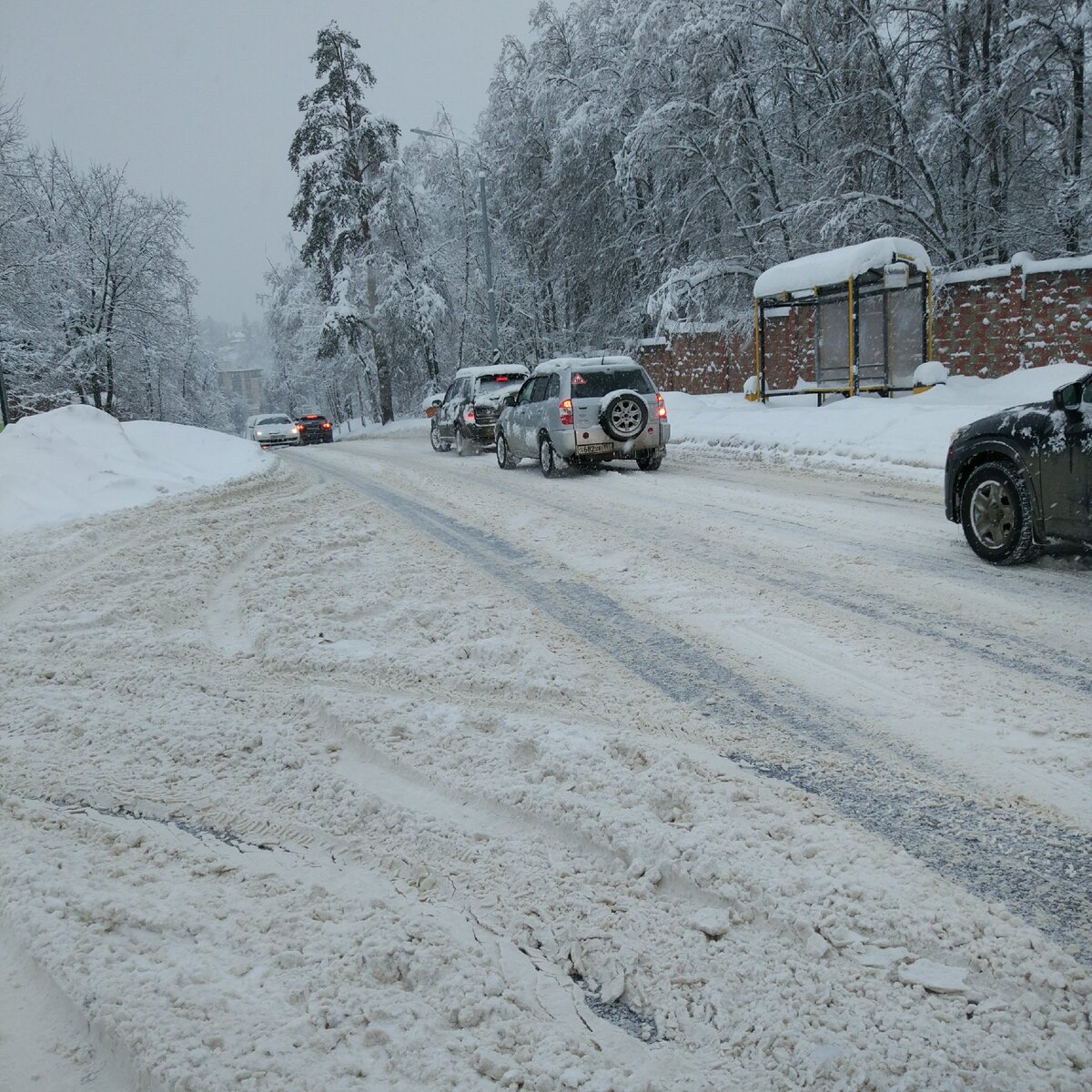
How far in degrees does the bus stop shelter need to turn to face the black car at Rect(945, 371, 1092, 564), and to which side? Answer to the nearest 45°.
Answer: approximately 45° to its left

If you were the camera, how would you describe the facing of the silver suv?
facing away from the viewer and to the left of the viewer

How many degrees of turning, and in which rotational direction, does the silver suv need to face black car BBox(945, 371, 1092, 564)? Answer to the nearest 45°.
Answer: approximately 135° to its left

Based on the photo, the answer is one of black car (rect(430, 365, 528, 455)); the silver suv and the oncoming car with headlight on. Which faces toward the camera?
the oncoming car with headlight on

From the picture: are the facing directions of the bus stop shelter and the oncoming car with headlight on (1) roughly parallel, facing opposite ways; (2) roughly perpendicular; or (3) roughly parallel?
roughly perpendicular

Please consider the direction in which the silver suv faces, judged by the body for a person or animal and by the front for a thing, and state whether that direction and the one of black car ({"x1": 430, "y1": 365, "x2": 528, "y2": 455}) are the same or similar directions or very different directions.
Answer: same or similar directions

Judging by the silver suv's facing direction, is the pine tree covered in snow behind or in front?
in front

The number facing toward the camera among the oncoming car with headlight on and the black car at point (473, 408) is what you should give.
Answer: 1

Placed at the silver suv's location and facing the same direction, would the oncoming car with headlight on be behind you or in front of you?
in front

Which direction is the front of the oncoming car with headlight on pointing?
toward the camera

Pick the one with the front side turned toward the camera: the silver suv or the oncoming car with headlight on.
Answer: the oncoming car with headlight on

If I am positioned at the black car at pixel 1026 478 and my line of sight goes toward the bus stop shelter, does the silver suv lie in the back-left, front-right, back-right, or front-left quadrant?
front-left

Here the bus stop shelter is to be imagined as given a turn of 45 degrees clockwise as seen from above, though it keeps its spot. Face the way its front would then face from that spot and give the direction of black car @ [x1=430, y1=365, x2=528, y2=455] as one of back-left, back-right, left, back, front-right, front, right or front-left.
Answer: front

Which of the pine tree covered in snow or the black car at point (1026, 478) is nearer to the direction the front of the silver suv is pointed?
the pine tree covered in snow

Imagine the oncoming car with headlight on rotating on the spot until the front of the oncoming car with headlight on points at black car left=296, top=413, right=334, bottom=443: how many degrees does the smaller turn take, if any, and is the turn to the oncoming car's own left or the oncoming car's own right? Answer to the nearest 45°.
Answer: approximately 135° to the oncoming car's own left

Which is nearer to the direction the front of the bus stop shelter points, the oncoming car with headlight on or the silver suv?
the silver suv

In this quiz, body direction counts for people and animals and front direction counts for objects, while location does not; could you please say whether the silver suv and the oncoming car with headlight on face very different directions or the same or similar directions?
very different directions

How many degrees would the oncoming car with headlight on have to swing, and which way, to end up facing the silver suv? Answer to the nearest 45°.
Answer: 0° — it already faces it

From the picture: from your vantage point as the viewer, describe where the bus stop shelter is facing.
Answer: facing the viewer and to the left of the viewer
